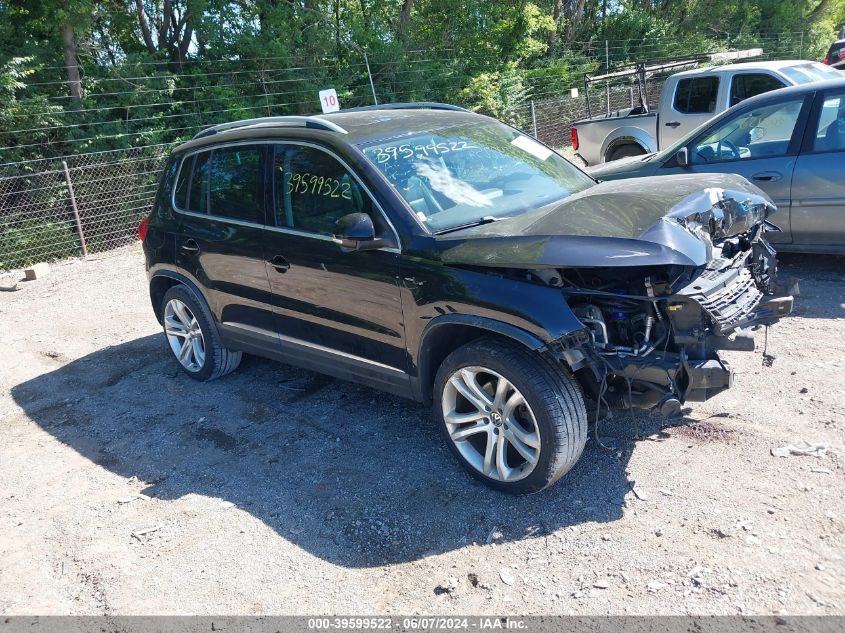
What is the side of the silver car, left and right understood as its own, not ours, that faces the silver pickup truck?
right

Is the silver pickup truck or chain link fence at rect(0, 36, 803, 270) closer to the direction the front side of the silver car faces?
the chain link fence

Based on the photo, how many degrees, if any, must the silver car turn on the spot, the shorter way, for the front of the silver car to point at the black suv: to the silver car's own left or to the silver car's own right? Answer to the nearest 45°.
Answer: approximately 45° to the silver car's own left

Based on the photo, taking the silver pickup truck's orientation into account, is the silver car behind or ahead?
ahead

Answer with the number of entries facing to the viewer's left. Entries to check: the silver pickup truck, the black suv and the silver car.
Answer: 1

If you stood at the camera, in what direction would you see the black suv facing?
facing the viewer and to the right of the viewer

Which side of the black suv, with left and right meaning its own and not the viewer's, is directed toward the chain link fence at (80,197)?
back

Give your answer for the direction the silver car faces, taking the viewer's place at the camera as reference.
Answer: facing to the left of the viewer

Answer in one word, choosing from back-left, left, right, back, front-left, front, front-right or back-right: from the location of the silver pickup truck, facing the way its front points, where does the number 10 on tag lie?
back-right

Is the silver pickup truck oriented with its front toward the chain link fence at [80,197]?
no

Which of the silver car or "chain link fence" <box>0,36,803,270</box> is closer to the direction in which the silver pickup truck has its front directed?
the silver car

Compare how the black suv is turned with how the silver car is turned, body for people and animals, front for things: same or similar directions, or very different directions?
very different directions

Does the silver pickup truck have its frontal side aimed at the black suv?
no

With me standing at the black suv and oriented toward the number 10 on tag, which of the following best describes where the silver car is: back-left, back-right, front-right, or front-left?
front-right

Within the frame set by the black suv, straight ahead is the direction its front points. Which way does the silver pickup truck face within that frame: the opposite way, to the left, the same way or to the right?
the same way
